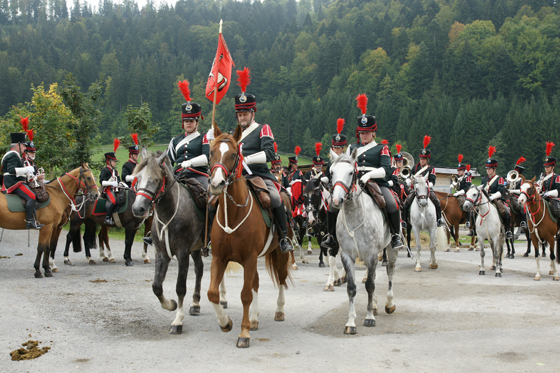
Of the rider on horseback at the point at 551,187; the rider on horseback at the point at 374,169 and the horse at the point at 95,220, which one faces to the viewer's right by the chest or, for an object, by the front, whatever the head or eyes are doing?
the horse

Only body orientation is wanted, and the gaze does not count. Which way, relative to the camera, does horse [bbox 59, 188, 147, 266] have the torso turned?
to the viewer's right

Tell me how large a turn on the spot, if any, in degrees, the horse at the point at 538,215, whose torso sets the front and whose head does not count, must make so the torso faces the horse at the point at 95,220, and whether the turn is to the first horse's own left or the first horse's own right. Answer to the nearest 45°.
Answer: approximately 45° to the first horse's own right

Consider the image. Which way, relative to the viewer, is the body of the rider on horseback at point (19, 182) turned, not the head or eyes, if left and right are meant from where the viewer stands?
facing to the right of the viewer

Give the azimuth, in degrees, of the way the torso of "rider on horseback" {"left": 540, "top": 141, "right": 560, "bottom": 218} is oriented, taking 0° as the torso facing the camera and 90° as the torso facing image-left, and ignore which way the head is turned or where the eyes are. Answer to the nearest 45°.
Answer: approximately 45°

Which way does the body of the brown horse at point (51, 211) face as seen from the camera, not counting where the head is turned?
to the viewer's right

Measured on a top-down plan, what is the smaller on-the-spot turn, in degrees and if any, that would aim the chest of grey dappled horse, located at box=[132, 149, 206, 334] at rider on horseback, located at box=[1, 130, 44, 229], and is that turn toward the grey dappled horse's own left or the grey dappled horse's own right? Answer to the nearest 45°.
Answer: approximately 90° to the grey dappled horse's own right

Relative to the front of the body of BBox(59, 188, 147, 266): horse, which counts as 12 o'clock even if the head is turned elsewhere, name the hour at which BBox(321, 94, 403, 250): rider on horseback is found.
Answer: The rider on horseback is roughly at 2 o'clock from the horse.
